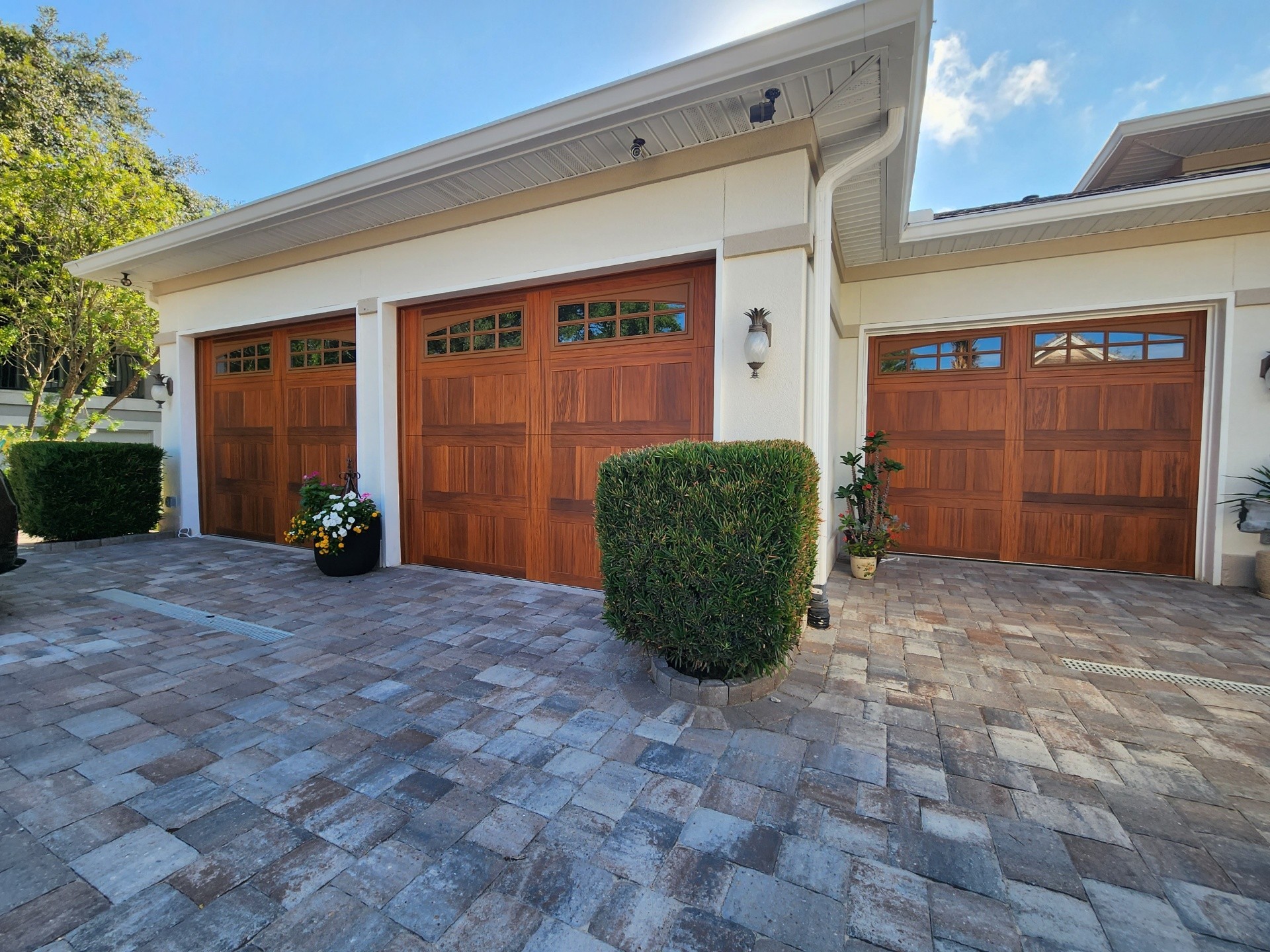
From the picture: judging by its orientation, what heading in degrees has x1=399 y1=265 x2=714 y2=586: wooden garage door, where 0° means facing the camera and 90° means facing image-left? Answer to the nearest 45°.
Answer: approximately 45°

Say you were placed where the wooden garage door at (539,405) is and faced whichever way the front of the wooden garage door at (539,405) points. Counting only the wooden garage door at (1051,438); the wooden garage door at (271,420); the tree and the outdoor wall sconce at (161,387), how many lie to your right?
3

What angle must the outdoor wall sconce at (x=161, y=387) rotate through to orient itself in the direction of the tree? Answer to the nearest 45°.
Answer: approximately 90° to its right

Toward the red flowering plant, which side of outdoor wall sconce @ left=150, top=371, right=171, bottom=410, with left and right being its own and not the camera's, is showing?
left

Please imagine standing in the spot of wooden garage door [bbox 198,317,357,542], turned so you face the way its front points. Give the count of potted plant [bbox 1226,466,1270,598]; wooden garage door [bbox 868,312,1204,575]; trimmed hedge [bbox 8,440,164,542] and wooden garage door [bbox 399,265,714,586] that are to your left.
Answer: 3

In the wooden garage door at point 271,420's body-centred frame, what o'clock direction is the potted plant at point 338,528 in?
The potted plant is roughly at 10 o'clock from the wooden garage door.

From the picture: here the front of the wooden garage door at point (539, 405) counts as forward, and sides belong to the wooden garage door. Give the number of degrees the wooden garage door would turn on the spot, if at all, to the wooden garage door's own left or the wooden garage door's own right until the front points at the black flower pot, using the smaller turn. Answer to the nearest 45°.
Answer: approximately 45° to the wooden garage door's own right

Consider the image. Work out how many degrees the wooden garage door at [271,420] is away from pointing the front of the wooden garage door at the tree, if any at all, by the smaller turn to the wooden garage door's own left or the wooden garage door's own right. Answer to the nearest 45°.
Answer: approximately 90° to the wooden garage door's own right

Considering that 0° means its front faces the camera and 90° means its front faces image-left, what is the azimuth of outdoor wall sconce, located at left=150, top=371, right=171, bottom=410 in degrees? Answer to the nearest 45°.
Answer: approximately 45°

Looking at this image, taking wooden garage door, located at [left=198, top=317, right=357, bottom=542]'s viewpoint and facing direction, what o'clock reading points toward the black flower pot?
The black flower pot is roughly at 10 o'clock from the wooden garage door.

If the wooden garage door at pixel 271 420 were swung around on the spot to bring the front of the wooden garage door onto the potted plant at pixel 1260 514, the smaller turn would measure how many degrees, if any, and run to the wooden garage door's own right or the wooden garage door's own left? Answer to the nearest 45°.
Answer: approximately 90° to the wooden garage door's own left

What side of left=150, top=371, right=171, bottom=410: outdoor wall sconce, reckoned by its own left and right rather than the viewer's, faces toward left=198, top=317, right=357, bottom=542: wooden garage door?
left

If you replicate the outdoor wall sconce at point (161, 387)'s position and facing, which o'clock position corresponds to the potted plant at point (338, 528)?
The potted plant is roughly at 10 o'clock from the outdoor wall sconce.

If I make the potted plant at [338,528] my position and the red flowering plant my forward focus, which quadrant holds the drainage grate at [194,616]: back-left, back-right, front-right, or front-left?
back-right
